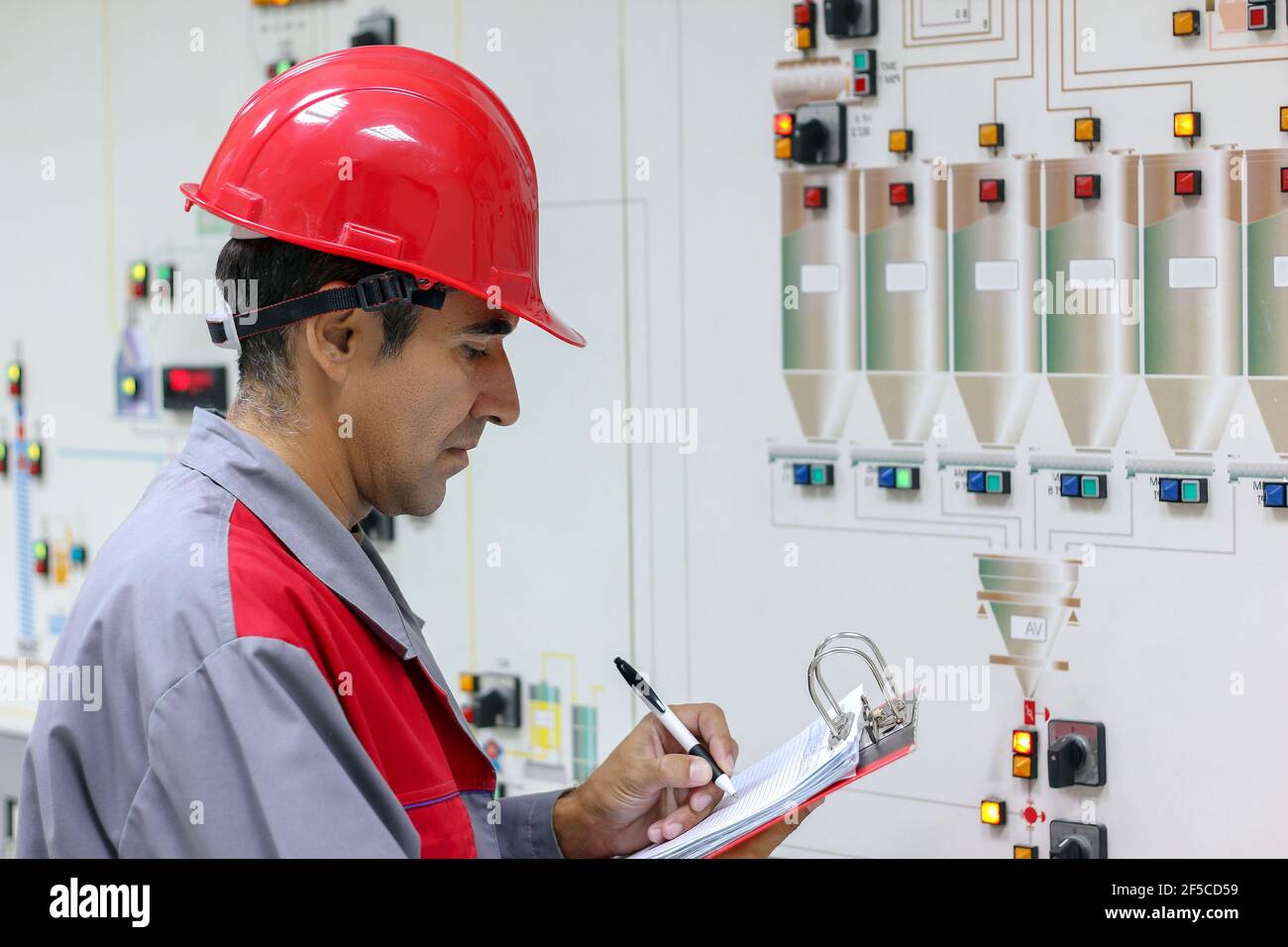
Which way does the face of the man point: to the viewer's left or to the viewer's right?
to the viewer's right

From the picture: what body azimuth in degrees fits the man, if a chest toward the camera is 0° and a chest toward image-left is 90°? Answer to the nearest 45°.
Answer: approximately 270°
